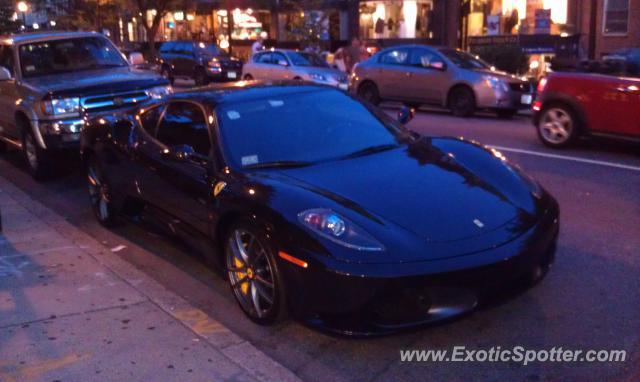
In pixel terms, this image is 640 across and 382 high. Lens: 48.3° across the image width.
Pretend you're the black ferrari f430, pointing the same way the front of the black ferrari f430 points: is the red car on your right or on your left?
on your left

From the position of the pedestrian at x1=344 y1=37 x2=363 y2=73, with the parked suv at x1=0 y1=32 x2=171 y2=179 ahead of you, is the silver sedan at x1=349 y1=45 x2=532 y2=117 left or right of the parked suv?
left

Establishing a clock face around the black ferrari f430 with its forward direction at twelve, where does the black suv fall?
The black suv is roughly at 7 o'clock from the black ferrari f430.

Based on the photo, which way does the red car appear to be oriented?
to the viewer's right

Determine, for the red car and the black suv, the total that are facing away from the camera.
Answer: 0

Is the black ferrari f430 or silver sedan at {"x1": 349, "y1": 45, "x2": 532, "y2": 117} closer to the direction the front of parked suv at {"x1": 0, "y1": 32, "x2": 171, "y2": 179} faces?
the black ferrari f430

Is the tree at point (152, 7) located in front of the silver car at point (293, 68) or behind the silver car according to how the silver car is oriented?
behind

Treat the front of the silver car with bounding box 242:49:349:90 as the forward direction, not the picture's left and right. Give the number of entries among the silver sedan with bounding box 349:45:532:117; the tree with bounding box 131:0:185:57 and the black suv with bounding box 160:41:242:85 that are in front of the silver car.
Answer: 1

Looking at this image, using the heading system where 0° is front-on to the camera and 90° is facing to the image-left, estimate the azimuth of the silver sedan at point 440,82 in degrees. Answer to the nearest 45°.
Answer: approximately 315°

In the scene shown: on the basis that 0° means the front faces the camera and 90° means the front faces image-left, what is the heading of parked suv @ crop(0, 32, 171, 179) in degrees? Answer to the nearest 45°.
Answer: approximately 315°

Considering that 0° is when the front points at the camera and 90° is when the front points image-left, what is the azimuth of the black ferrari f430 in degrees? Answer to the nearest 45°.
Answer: approximately 315°

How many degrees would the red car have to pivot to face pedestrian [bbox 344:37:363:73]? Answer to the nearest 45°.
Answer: approximately 135° to its left

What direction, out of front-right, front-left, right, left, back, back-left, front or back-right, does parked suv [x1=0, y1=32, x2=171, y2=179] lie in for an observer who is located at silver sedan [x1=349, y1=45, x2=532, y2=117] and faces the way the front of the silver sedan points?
right
